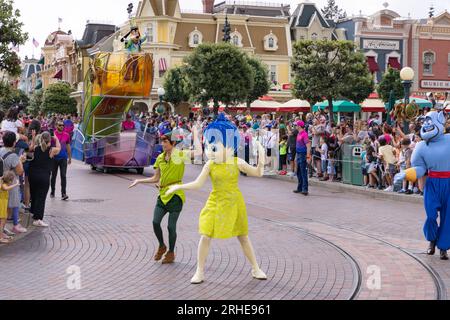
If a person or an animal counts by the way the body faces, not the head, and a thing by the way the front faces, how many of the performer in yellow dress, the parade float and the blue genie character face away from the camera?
0

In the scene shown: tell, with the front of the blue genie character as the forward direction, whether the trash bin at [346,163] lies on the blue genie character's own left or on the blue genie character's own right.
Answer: on the blue genie character's own right

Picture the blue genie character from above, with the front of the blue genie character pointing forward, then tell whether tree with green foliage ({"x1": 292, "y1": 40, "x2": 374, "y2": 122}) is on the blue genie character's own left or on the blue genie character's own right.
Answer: on the blue genie character's own right

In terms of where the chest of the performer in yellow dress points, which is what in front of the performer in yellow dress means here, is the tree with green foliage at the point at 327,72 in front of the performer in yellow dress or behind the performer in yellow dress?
behind

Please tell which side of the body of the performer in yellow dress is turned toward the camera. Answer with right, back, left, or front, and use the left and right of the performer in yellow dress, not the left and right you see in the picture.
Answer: front

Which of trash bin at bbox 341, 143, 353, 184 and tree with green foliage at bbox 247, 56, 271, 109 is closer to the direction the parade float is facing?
the trash bin

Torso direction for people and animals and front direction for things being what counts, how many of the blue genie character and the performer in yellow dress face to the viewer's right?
0

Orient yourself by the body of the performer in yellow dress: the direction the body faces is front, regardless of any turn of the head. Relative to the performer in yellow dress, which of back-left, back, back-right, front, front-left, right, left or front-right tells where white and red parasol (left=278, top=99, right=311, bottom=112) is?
back

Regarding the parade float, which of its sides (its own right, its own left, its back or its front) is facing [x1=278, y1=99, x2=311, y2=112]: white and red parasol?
left

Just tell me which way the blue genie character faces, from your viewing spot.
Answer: facing the viewer and to the left of the viewer

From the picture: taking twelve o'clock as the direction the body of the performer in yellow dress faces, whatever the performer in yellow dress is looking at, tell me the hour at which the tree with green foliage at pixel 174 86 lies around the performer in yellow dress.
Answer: The tree with green foliage is roughly at 6 o'clock from the performer in yellow dress.

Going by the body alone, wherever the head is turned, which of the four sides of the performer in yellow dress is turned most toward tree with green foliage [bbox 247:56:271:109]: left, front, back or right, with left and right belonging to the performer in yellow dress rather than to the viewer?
back

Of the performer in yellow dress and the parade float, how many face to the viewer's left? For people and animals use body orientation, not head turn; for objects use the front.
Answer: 0

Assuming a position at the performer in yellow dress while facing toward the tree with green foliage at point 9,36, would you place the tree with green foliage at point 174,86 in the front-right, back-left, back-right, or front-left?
front-right

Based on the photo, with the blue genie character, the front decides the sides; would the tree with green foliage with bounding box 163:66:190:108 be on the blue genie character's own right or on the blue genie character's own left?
on the blue genie character's own right

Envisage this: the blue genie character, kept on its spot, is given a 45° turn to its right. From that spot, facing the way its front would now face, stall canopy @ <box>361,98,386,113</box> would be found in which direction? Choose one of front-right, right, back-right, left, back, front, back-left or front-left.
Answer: right

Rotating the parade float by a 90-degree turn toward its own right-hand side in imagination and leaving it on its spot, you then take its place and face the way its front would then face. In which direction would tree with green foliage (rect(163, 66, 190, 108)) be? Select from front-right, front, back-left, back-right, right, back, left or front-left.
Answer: back-right

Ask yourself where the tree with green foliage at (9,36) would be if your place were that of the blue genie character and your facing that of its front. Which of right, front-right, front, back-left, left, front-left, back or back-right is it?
right

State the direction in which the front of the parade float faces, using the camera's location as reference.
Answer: facing the viewer and to the right of the viewer

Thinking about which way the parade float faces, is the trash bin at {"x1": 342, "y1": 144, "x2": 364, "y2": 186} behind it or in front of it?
in front

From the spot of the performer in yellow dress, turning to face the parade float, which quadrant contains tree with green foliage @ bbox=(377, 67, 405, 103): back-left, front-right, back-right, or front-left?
front-right
